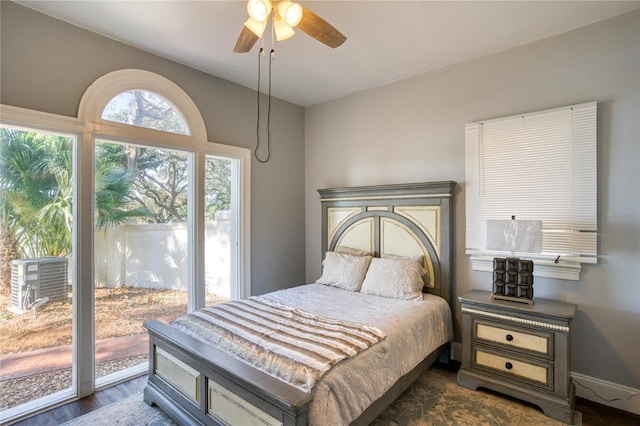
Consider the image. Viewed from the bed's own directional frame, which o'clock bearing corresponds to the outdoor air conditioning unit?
The outdoor air conditioning unit is roughly at 2 o'clock from the bed.

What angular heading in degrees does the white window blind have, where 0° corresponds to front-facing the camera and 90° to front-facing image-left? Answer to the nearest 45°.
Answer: approximately 45°

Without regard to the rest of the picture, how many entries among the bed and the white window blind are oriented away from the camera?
0

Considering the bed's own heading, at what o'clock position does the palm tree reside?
The palm tree is roughly at 2 o'clock from the bed.

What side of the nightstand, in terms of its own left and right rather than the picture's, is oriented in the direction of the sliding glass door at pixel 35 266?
front

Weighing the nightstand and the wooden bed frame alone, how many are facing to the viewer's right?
0

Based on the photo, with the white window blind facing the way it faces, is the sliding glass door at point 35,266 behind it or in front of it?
in front

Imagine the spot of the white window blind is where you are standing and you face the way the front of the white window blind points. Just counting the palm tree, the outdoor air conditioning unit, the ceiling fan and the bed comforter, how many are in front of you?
4

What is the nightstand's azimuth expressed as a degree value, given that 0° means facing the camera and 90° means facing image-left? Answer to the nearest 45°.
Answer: approximately 45°

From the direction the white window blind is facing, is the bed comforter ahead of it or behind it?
ahead

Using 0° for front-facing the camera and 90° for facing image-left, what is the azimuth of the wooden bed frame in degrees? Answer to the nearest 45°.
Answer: approximately 45°

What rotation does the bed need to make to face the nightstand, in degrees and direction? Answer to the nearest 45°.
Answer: approximately 135° to its left
